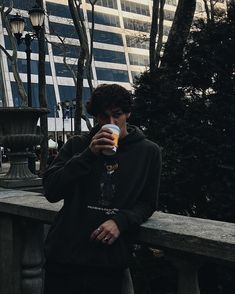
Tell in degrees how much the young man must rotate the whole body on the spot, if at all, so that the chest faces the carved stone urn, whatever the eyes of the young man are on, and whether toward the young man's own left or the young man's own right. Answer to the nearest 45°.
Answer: approximately 180°

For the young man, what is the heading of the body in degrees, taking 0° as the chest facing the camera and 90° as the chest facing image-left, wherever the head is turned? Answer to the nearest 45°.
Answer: approximately 0°
